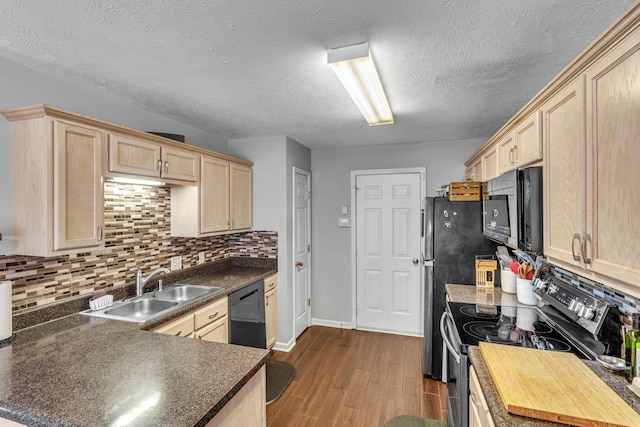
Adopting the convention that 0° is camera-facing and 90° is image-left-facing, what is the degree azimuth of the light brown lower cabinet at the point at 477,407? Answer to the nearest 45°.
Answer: approximately 90°

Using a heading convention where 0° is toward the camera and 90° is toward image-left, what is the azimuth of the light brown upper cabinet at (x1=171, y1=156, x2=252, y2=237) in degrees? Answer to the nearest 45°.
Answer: approximately 315°

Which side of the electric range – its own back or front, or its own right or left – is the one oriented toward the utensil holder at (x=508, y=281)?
right

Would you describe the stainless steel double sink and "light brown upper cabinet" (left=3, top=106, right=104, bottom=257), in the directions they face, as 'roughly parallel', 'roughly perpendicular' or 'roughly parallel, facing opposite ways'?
roughly parallel

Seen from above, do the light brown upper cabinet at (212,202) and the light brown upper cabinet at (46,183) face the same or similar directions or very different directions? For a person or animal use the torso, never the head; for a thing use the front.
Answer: same or similar directions

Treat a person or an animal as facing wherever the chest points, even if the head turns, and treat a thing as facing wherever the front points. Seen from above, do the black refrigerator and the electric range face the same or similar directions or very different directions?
same or similar directions

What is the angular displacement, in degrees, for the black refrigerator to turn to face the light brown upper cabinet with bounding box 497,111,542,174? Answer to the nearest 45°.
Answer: approximately 135° to its left

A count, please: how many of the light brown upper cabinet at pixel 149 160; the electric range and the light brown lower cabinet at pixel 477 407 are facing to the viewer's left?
2

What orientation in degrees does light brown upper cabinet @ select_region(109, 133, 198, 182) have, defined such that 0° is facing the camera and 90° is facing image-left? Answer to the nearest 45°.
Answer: approximately 315°

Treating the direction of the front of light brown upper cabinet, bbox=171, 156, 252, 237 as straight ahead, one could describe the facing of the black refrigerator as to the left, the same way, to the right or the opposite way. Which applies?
the opposite way

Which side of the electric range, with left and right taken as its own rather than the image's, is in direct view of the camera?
left

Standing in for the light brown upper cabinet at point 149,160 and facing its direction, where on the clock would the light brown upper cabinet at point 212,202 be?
the light brown upper cabinet at point 212,202 is roughly at 9 o'clock from the light brown upper cabinet at point 149,160.

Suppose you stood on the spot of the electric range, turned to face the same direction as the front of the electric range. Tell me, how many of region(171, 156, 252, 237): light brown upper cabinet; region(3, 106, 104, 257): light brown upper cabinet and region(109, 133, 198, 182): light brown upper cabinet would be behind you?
0

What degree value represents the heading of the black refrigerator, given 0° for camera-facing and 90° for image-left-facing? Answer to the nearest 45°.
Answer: approximately 90°

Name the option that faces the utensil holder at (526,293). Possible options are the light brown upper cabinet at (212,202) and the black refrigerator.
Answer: the light brown upper cabinet

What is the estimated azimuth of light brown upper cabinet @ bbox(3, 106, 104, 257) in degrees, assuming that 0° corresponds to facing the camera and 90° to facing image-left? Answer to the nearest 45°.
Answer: approximately 315°

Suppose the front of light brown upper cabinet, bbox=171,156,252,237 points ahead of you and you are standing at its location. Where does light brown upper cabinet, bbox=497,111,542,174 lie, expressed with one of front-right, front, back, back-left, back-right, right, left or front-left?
front
